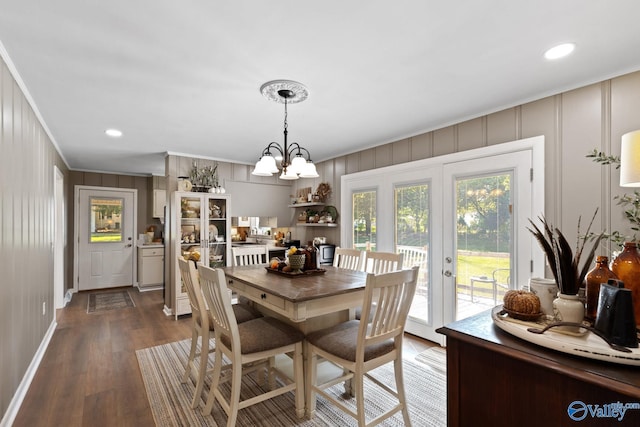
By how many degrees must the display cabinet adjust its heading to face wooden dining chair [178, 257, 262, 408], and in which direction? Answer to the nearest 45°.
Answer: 0° — it already faces it

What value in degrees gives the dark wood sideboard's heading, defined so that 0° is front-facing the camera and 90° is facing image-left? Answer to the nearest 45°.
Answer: approximately 45°

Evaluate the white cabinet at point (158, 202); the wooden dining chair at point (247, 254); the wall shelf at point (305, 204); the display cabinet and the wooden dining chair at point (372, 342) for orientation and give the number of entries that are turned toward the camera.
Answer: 4

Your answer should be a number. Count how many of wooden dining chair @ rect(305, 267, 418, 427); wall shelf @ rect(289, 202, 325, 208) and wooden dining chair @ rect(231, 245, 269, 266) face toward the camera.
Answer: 2

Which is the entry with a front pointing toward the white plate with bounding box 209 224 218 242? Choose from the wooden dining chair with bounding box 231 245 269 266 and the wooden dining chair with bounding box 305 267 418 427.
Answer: the wooden dining chair with bounding box 305 267 418 427

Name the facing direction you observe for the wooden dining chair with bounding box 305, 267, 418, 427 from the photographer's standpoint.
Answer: facing away from the viewer and to the left of the viewer

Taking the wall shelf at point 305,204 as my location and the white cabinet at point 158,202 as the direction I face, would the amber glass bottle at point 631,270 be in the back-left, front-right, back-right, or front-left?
back-left
